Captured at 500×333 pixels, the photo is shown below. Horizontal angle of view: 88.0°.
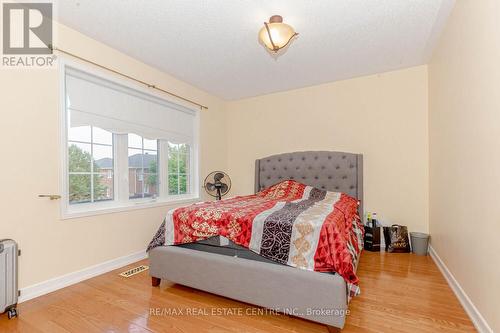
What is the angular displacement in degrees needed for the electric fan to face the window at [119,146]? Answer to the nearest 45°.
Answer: approximately 45° to its right

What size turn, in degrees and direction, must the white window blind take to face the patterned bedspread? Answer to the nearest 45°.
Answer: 0° — it already faces it

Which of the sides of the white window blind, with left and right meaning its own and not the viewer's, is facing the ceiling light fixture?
front

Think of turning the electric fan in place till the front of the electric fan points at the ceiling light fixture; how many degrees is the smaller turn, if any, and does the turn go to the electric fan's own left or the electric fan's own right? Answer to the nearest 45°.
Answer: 0° — it already faces it

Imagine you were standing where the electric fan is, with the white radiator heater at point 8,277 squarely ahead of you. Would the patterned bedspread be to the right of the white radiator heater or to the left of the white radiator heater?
left

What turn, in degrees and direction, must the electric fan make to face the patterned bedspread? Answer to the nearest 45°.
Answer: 0° — it already faces it

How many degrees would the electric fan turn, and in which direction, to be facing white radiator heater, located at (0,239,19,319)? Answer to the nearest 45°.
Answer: approximately 45° to its right
